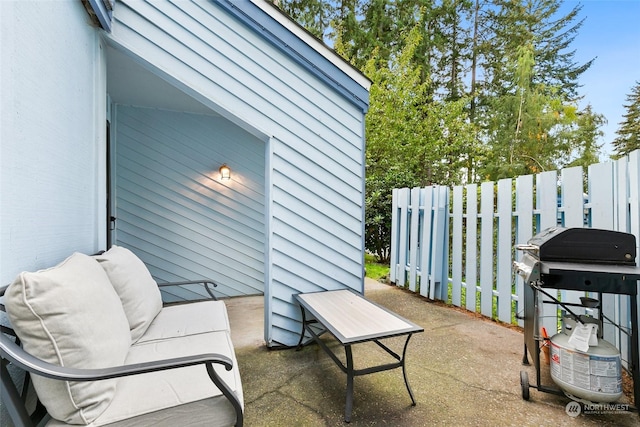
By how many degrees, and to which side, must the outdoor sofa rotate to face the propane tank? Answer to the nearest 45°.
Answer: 0° — it already faces it

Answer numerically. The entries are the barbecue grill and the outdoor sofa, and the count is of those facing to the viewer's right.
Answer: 1

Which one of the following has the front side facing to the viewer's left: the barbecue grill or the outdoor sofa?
the barbecue grill

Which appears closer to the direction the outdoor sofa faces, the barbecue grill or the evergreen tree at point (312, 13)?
the barbecue grill

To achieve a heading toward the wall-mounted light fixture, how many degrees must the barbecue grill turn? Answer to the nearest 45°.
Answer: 0° — it already faces it

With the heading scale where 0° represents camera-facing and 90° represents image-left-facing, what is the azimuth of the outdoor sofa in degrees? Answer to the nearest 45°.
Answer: approximately 270°

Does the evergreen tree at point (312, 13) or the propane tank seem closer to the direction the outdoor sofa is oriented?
the propane tank

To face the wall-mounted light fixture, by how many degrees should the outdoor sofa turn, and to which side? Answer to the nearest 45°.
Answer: approximately 45° to its left

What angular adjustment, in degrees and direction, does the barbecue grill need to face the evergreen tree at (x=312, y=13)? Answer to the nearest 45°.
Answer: approximately 45° to its right

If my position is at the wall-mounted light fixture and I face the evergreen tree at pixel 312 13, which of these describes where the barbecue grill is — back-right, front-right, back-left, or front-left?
back-right

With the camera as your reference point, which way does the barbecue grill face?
facing to the left of the viewer
